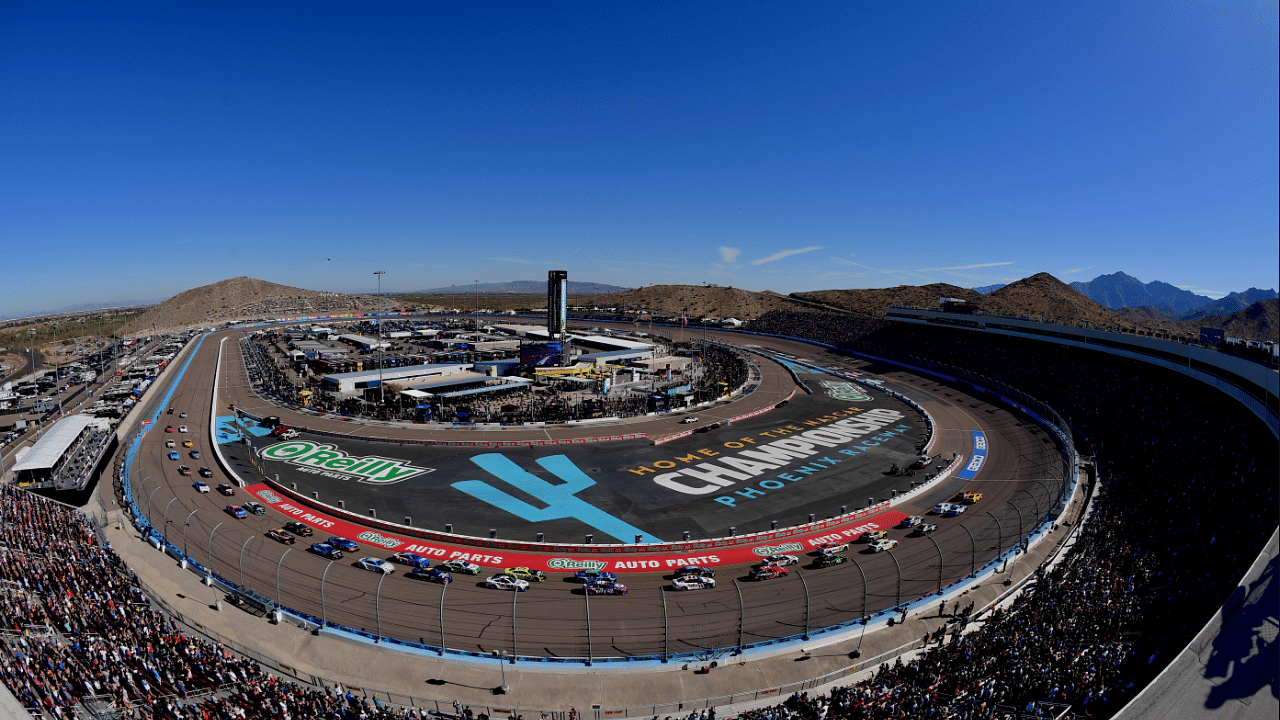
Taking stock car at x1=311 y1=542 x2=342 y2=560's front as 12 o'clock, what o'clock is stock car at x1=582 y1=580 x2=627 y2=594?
stock car at x1=582 y1=580 x2=627 y2=594 is roughly at 12 o'clock from stock car at x1=311 y1=542 x2=342 y2=560.

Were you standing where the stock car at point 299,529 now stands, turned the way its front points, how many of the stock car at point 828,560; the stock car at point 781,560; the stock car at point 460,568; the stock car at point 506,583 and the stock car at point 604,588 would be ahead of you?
5

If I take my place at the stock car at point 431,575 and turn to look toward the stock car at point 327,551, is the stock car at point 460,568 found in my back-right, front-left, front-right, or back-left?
back-right

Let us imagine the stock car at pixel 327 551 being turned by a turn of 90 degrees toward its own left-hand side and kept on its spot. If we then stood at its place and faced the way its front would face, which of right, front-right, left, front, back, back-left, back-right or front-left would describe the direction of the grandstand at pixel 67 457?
left

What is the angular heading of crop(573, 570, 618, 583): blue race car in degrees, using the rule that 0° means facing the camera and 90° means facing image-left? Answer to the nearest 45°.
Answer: approximately 270°

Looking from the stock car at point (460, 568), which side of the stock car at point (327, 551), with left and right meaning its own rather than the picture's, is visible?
front

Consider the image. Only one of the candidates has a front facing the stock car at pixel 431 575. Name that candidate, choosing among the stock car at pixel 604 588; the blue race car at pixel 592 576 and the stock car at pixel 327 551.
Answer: the stock car at pixel 327 551

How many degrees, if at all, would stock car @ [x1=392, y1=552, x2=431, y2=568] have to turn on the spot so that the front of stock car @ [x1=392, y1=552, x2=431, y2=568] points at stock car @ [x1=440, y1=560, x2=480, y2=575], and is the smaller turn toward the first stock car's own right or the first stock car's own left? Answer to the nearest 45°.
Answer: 0° — it already faces it

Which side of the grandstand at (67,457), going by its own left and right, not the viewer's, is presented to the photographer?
right

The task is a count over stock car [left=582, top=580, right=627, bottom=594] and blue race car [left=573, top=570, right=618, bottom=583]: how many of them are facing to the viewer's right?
2

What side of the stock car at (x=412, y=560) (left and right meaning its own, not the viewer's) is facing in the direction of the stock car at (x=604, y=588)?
front

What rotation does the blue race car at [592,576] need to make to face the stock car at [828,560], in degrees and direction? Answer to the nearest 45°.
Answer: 0° — it already faces it

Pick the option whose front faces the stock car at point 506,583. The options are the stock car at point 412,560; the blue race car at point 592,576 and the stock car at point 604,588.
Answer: the stock car at point 412,560

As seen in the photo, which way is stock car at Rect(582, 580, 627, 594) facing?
to the viewer's right

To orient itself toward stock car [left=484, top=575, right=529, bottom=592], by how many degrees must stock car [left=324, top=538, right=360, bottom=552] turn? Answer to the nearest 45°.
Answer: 0° — it already faces it
